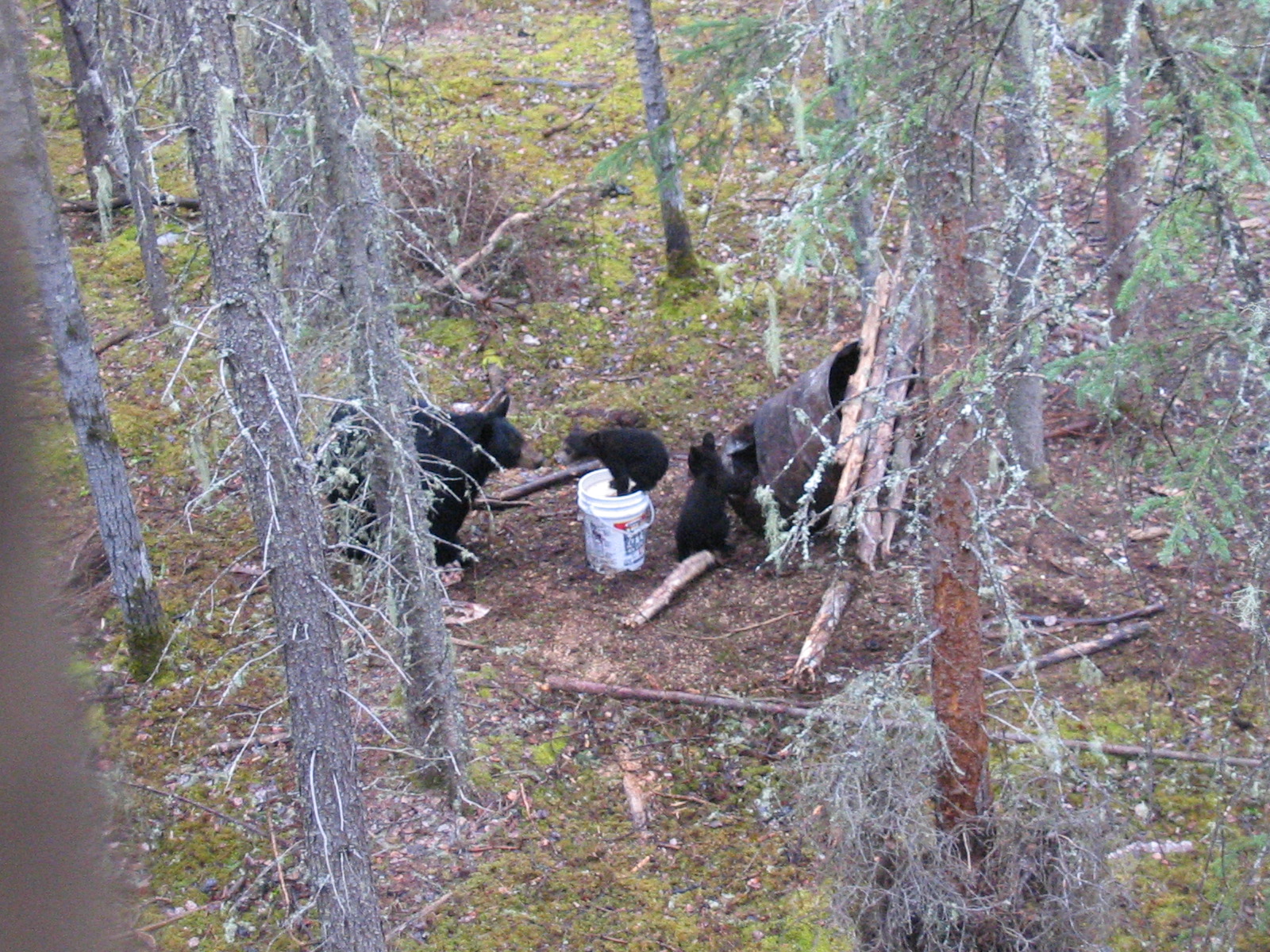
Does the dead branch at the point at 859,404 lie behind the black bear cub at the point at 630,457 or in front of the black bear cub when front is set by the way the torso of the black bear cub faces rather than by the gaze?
behind

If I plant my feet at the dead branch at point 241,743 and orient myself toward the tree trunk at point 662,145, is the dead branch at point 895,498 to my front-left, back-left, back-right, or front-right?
front-right

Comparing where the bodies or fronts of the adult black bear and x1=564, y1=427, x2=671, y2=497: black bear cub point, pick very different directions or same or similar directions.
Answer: very different directions

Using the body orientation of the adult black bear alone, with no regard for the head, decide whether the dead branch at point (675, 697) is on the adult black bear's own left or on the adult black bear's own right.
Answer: on the adult black bear's own right

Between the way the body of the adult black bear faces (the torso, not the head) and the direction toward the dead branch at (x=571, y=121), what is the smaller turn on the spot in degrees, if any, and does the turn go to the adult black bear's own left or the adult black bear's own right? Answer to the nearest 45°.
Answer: approximately 90° to the adult black bear's own left

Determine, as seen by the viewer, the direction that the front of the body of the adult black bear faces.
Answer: to the viewer's right

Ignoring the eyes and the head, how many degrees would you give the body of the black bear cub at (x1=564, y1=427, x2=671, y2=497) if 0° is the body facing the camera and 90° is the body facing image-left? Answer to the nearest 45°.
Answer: approximately 90°

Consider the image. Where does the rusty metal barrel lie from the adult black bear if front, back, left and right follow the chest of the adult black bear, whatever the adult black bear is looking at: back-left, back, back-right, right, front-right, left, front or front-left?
front

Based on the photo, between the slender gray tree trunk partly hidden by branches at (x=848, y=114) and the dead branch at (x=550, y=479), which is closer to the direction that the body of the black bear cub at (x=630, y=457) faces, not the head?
the dead branch

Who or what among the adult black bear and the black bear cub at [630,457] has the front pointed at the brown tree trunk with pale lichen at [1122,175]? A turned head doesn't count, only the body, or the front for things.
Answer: the adult black bear

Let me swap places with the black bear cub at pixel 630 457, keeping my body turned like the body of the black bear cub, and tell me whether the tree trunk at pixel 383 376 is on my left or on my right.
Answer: on my left
